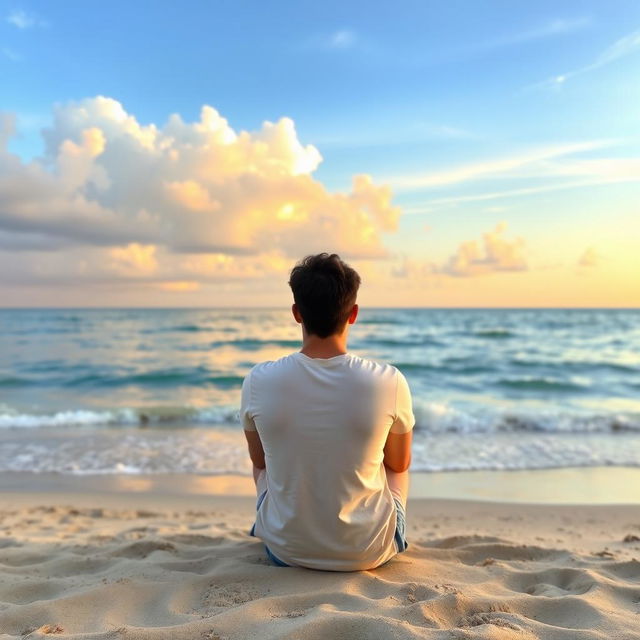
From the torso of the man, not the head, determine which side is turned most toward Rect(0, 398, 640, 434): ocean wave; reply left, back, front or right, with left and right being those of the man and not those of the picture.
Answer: front

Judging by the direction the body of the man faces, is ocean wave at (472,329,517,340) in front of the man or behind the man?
in front

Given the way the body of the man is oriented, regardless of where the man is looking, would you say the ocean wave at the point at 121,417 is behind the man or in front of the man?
in front

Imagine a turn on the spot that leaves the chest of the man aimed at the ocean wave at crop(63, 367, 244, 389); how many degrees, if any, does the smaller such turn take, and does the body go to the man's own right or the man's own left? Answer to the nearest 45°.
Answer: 0° — they already face it

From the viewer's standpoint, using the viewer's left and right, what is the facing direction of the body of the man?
facing away from the viewer

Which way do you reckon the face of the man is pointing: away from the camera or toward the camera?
away from the camera

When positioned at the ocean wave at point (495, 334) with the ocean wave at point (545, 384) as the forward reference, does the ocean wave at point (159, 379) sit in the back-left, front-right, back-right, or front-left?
front-right
